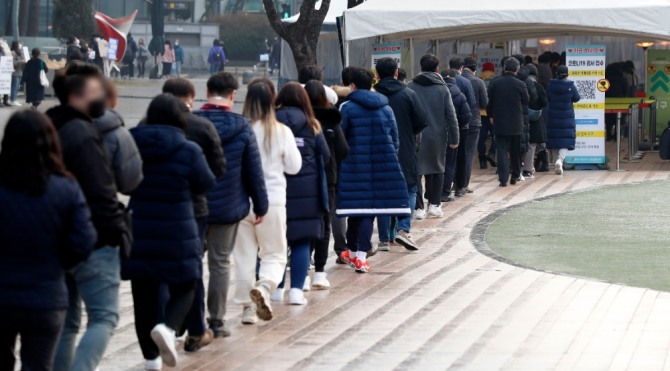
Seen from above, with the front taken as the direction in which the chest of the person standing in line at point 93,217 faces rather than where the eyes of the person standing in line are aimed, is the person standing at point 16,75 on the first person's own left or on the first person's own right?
on the first person's own left

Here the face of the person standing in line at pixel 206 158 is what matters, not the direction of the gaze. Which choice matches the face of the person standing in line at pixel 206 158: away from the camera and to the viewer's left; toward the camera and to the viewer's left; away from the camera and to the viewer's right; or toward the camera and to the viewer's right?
away from the camera and to the viewer's right

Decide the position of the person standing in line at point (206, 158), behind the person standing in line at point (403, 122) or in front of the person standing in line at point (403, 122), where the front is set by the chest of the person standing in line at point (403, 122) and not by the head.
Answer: behind

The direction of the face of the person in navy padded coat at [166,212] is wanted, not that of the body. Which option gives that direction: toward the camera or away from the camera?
away from the camera

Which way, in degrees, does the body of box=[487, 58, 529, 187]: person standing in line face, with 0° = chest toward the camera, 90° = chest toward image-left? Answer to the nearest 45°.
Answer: approximately 180°

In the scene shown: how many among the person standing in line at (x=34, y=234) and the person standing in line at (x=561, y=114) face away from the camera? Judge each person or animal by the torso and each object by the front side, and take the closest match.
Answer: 2

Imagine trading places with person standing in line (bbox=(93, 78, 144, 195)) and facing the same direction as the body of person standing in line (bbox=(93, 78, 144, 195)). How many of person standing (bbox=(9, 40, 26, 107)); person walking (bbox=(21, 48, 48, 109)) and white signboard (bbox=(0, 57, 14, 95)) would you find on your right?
0

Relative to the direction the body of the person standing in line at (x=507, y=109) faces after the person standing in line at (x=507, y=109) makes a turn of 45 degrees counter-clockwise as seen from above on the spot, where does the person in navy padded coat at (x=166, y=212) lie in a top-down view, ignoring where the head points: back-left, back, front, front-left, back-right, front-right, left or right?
back-left

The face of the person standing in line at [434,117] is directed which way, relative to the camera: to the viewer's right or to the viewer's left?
to the viewer's right

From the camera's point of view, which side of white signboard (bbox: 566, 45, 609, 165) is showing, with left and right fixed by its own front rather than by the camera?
front

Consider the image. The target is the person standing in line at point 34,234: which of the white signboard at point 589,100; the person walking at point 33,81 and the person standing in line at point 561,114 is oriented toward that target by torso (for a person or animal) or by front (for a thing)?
the white signboard

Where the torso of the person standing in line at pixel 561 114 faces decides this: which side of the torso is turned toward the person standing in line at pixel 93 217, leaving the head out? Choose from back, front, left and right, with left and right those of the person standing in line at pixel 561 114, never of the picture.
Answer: back

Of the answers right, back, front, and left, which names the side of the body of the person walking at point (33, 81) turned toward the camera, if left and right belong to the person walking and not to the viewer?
back

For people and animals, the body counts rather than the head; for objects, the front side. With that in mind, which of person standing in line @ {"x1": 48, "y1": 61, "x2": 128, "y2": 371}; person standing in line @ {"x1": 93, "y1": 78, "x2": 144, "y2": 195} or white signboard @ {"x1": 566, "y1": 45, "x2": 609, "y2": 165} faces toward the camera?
the white signboard

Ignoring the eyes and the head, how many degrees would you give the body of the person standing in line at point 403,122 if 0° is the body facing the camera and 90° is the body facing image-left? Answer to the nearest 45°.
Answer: approximately 225°
